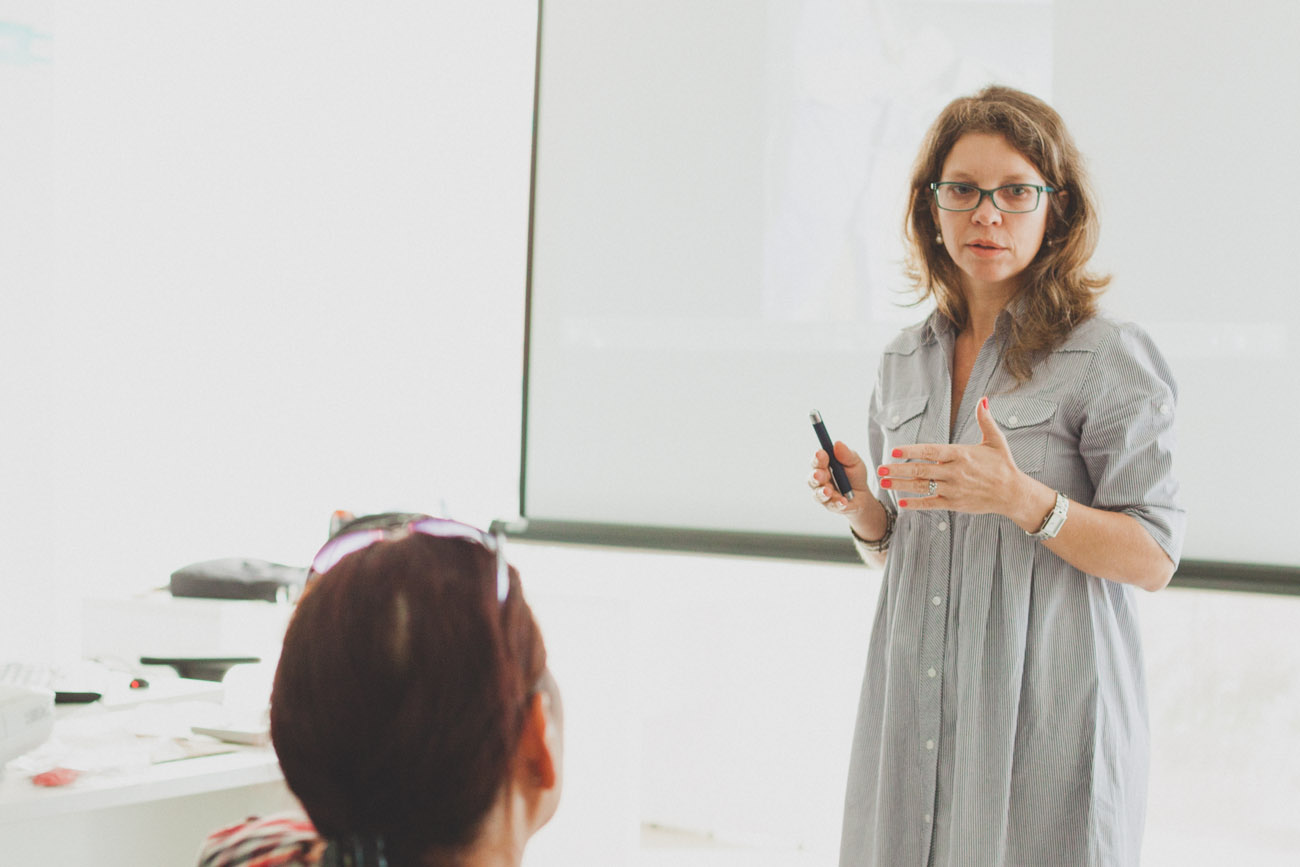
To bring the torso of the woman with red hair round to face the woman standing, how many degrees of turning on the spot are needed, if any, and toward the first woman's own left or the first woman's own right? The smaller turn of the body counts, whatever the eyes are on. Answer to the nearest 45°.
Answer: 0° — they already face them

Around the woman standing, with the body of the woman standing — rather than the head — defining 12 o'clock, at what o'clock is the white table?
The white table is roughly at 1 o'clock from the woman standing.

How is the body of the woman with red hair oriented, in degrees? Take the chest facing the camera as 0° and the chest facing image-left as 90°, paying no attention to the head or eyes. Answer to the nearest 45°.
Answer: approximately 225°

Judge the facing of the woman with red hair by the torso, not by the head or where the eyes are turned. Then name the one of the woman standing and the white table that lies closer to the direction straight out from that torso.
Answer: the woman standing
